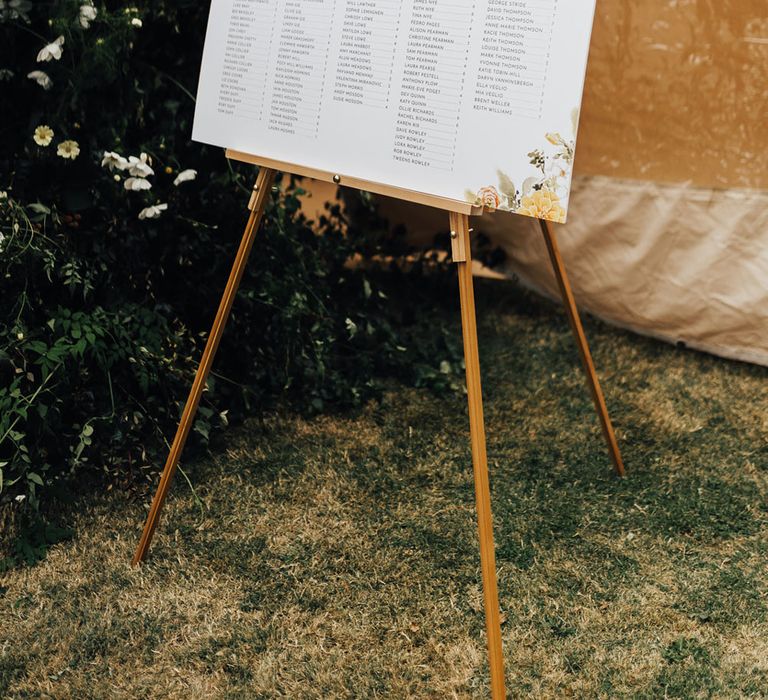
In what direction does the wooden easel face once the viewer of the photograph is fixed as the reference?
facing the viewer and to the left of the viewer

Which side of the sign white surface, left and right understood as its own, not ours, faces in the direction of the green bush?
right

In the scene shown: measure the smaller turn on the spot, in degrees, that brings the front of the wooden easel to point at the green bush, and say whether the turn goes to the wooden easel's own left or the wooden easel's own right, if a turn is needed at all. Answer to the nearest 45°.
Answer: approximately 90° to the wooden easel's own right
